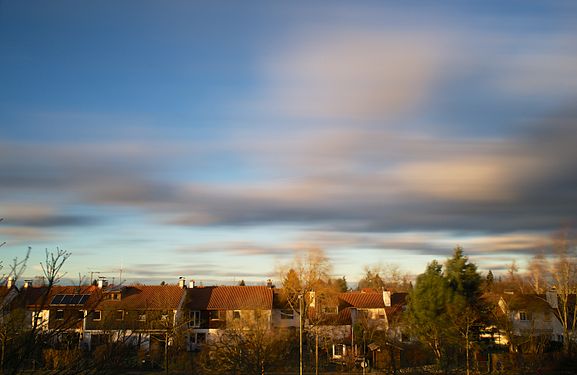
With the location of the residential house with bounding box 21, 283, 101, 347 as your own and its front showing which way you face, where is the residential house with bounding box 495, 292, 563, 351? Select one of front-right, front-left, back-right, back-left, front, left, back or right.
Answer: back-left

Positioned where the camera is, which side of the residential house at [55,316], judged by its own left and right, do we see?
front

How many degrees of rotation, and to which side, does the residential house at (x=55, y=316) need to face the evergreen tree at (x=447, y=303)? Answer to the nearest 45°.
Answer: approximately 135° to its left
